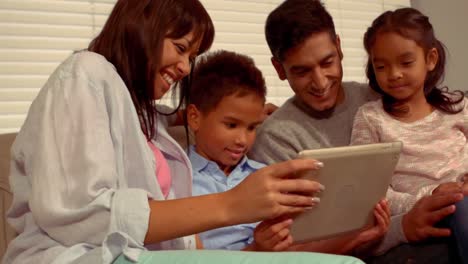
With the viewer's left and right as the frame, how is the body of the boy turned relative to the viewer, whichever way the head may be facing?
facing the viewer and to the right of the viewer

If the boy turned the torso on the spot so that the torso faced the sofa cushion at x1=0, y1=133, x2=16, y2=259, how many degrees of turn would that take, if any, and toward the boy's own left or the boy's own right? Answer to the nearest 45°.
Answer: approximately 135° to the boy's own right

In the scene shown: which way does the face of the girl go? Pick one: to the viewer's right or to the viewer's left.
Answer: to the viewer's left

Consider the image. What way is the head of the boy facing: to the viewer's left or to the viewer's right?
to the viewer's right

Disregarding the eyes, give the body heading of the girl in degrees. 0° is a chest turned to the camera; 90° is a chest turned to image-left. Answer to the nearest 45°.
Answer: approximately 45°

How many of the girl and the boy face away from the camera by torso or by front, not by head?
0
